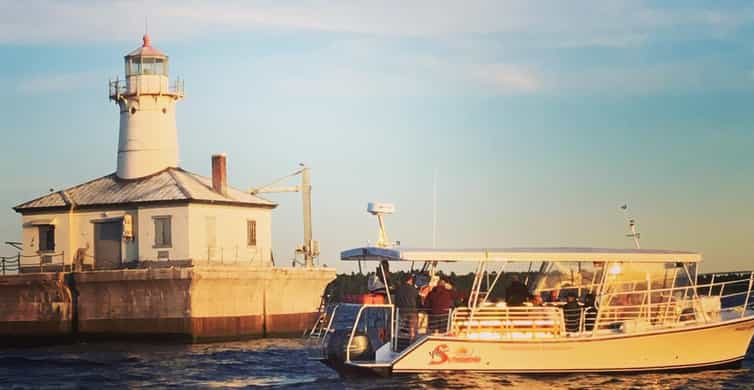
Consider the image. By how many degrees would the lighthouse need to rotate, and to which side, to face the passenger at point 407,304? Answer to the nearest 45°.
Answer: approximately 45° to its left

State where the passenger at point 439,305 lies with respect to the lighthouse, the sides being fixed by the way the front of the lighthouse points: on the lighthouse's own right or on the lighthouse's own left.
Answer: on the lighthouse's own left

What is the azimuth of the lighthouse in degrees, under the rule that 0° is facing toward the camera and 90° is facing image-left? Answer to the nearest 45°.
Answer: approximately 45°

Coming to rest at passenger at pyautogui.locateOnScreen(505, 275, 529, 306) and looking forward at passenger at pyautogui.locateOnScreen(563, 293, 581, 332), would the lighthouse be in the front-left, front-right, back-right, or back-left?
back-left

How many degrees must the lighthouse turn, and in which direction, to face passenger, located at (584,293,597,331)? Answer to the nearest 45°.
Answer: approximately 90° to its left

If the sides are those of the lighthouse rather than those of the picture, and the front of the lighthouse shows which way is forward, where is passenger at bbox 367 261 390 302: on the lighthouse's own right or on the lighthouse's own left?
on the lighthouse's own left

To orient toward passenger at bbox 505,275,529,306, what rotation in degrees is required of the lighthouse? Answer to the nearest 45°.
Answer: approximately 45° to its left

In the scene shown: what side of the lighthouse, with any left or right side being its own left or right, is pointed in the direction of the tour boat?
left
